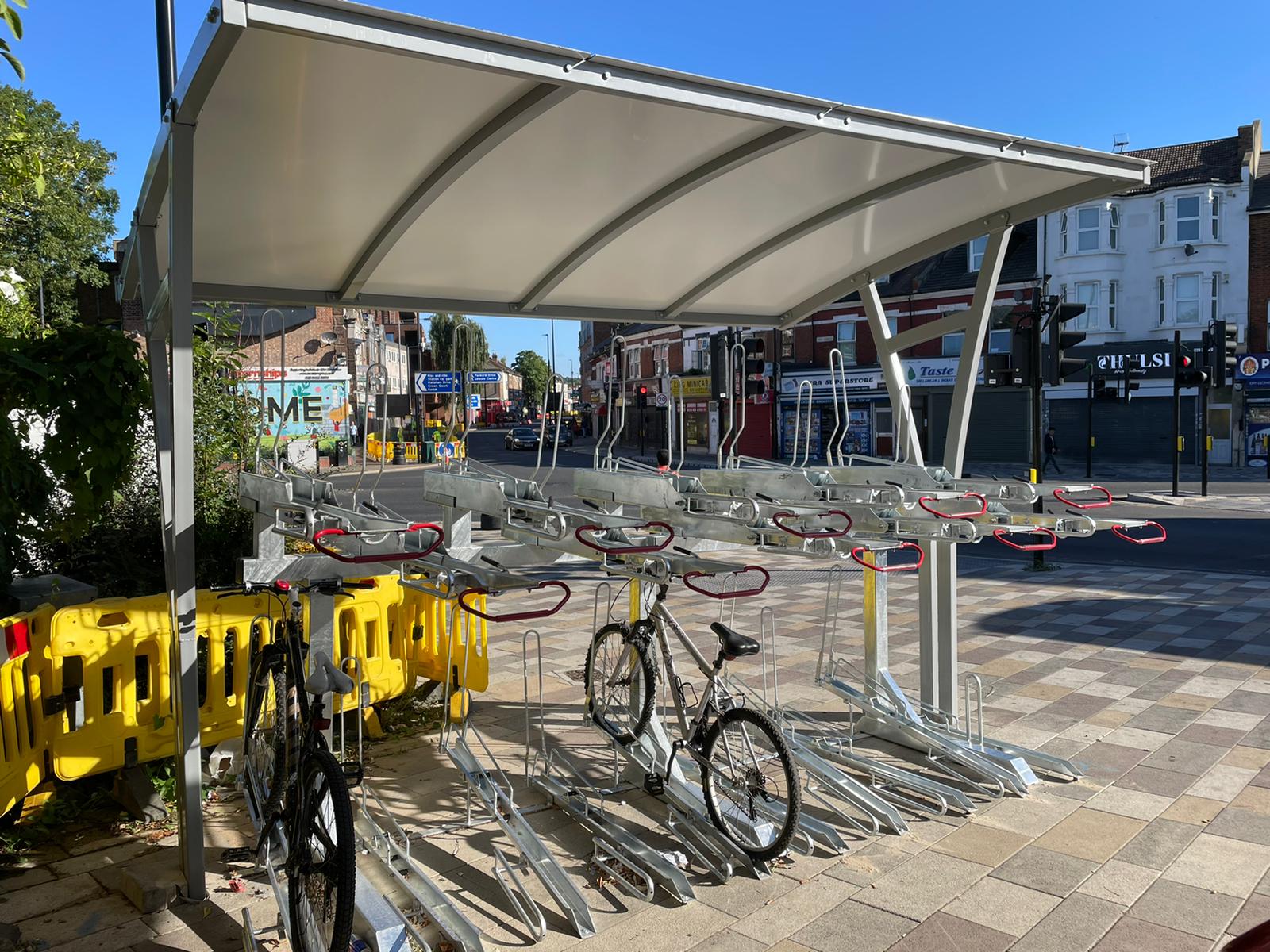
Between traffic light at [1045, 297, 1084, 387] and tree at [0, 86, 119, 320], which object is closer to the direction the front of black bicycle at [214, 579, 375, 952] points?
the tree

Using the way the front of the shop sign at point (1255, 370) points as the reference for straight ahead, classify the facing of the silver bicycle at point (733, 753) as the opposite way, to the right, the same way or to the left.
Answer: to the right

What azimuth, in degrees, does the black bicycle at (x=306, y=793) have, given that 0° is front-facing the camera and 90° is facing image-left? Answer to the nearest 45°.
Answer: approximately 180°

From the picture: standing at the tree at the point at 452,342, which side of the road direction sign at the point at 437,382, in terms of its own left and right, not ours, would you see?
back
